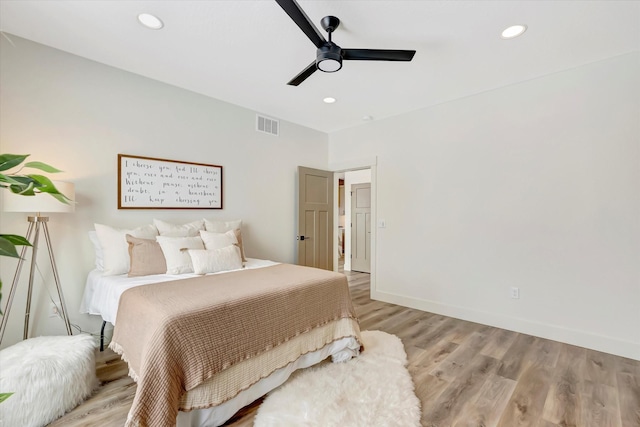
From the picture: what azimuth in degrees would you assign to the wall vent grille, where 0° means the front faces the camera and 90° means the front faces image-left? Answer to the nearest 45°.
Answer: approximately 315°

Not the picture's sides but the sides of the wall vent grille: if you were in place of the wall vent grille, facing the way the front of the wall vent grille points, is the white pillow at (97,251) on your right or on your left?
on your right

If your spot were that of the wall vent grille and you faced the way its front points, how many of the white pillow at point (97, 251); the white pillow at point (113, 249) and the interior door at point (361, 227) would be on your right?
2

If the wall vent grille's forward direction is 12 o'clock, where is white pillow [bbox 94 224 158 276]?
The white pillow is roughly at 3 o'clock from the wall vent grille.

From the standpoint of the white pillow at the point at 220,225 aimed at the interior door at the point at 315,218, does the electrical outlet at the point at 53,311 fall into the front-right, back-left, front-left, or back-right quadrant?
back-left

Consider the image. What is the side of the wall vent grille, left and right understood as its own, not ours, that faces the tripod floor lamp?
right
